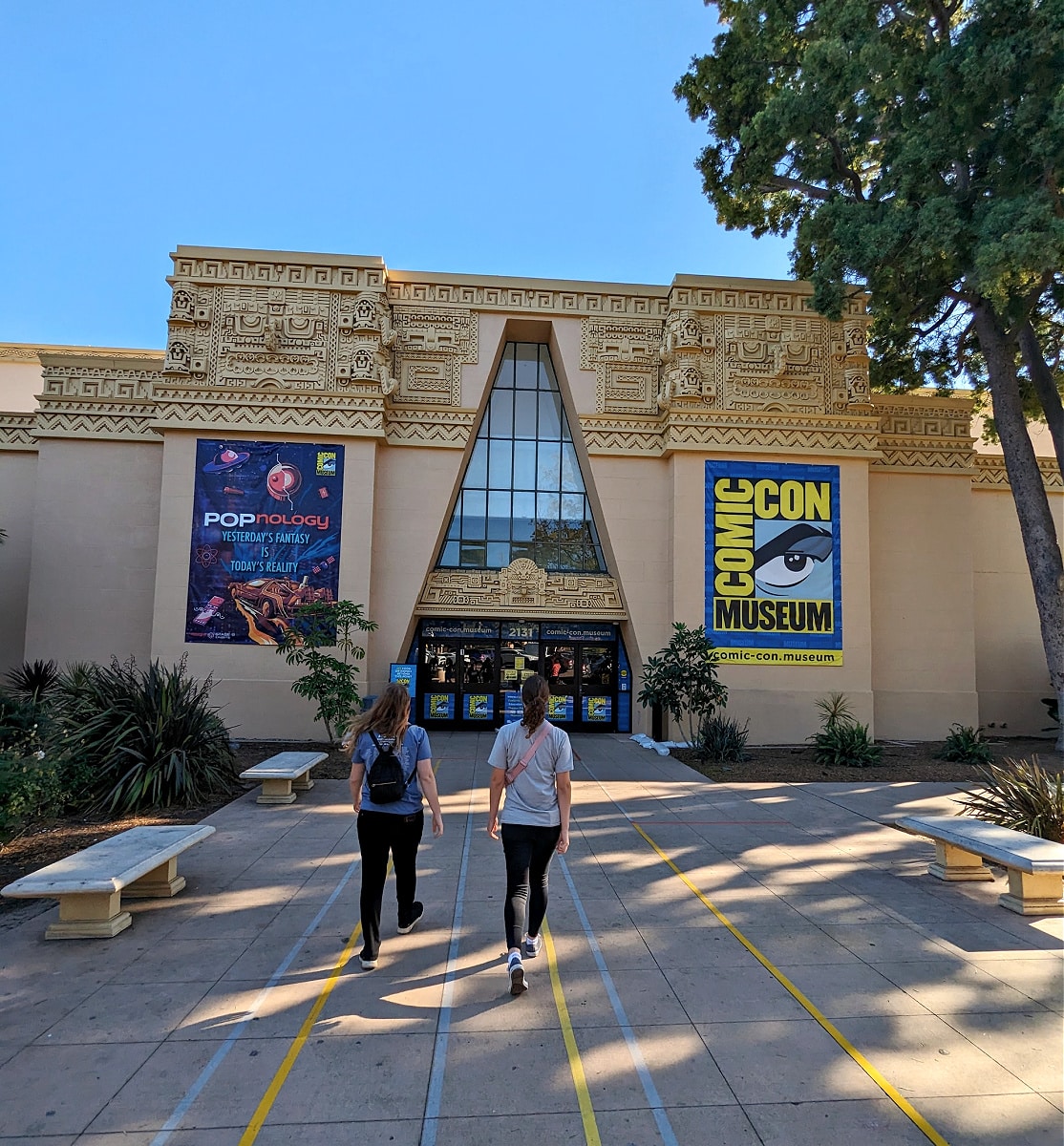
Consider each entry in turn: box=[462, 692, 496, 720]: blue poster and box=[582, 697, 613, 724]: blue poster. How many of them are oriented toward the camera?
2

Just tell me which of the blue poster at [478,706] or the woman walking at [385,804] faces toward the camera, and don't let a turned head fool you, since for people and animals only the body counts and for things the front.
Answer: the blue poster

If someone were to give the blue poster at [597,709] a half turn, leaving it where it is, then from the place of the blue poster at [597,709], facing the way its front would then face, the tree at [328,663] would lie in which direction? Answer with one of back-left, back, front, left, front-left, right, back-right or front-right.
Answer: back-left

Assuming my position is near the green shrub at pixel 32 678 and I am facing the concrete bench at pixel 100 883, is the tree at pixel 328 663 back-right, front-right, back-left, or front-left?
front-left

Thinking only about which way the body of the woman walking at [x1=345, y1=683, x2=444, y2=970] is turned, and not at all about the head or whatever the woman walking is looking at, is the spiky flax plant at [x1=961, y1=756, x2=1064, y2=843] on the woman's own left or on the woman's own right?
on the woman's own right

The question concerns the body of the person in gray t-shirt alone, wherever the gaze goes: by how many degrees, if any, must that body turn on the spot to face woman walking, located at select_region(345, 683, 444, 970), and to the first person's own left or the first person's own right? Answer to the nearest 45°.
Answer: approximately 90° to the first person's own left

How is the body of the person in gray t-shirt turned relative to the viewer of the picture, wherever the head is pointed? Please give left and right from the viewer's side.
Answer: facing away from the viewer

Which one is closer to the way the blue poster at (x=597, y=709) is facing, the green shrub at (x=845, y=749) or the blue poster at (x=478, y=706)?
the green shrub

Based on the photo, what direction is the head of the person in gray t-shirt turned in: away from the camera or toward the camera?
away from the camera

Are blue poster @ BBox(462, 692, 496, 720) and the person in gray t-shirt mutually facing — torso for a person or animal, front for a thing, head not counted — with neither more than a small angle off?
yes

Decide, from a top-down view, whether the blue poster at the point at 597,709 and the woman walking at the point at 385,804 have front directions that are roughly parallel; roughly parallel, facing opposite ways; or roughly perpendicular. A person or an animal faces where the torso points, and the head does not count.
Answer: roughly parallel, facing opposite ways

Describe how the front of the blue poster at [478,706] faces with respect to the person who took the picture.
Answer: facing the viewer

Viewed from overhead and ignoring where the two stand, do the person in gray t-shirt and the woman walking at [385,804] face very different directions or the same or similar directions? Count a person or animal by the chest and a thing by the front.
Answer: same or similar directions

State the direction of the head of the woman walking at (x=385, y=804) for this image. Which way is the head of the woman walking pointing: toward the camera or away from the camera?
away from the camera

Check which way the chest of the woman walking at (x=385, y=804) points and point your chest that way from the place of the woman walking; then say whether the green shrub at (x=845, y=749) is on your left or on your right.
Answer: on your right

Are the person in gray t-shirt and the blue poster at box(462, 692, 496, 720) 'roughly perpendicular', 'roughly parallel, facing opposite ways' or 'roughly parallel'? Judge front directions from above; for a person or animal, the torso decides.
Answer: roughly parallel, facing opposite ways

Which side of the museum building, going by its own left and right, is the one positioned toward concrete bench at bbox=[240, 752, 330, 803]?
front

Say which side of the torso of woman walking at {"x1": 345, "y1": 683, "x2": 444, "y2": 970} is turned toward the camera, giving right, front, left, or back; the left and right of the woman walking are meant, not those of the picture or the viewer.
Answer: back
